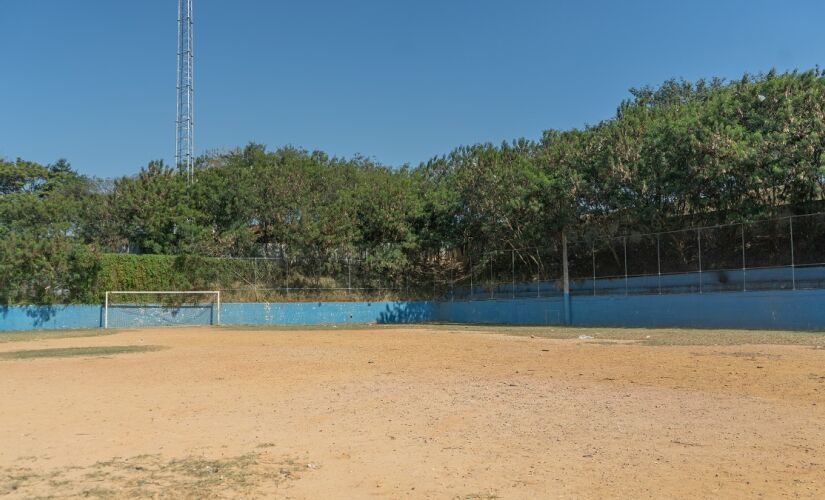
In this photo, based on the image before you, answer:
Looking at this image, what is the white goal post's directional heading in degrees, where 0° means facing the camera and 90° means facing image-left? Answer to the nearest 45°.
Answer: approximately 0°

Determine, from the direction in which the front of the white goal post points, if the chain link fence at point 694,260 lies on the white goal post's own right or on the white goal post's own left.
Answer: on the white goal post's own left
